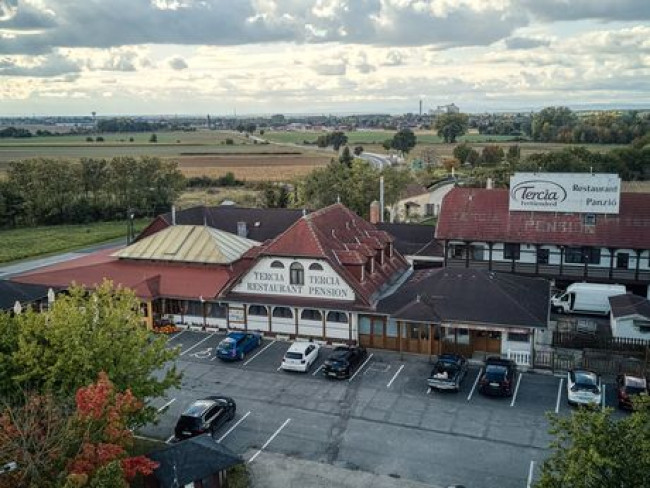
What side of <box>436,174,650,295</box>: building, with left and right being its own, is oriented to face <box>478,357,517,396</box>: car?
front

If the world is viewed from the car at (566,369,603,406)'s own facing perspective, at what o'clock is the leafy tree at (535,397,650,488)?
The leafy tree is roughly at 12 o'clock from the car.

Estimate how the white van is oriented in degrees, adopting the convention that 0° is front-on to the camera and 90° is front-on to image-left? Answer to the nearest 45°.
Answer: approximately 90°

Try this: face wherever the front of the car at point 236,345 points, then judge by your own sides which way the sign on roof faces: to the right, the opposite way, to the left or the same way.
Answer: the opposite way

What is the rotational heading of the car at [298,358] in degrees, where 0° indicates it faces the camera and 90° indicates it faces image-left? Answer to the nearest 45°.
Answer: approximately 225°

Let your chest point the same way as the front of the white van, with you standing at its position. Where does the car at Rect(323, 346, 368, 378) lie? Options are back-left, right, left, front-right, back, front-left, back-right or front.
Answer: front-left

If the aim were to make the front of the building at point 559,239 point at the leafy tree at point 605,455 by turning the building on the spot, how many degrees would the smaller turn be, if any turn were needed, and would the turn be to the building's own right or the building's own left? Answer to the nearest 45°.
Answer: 0° — it already faces it

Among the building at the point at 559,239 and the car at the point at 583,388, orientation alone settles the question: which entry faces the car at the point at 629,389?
the building

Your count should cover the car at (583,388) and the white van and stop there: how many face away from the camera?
1

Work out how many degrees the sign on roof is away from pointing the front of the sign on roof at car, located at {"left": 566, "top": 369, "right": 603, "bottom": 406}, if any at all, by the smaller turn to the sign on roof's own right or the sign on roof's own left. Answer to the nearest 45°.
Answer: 0° — it already faces it

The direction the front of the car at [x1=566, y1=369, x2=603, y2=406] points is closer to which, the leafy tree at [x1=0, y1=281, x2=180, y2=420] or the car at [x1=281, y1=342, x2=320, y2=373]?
the leafy tree
